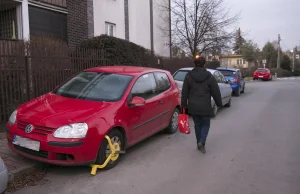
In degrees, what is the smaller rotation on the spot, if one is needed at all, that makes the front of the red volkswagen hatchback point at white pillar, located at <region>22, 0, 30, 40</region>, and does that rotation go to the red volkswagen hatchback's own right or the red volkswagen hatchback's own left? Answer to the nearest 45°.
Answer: approximately 135° to the red volkswagen hatchback's own right

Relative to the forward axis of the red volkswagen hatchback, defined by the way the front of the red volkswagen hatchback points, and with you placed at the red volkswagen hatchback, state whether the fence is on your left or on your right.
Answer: on your right

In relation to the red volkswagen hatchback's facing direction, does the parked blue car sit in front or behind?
behind

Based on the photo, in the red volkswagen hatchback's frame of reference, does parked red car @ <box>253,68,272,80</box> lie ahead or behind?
behind

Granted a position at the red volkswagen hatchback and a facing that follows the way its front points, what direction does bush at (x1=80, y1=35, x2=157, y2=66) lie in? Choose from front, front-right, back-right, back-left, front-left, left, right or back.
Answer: back-right

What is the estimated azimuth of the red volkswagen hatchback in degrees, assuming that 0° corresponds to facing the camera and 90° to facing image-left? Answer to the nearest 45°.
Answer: approximately 45°
